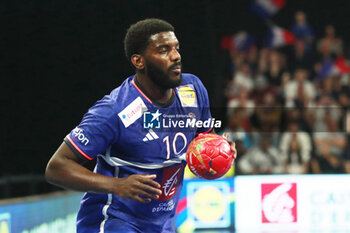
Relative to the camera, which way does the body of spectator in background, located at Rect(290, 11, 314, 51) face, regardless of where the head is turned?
toward the camera

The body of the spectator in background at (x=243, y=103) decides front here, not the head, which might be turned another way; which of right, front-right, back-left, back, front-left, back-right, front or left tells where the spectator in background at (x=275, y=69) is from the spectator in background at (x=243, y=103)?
back-left

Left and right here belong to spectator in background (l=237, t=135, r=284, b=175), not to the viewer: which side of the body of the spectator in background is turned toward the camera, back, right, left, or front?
front

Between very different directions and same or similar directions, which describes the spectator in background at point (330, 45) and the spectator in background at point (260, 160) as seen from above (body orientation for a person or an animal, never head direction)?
same or similar directions

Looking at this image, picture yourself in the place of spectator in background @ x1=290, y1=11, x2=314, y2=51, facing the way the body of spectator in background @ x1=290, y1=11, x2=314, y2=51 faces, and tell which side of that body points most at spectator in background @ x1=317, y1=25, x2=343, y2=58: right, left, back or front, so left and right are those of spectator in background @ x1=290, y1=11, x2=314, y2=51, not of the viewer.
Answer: left

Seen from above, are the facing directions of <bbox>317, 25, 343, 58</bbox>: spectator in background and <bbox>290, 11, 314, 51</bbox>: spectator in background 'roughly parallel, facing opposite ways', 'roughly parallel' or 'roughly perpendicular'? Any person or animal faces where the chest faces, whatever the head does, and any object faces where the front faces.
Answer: roughly parallel

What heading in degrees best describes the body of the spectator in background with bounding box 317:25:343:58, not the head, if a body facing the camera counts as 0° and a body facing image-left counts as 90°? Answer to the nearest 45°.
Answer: approximately 0°

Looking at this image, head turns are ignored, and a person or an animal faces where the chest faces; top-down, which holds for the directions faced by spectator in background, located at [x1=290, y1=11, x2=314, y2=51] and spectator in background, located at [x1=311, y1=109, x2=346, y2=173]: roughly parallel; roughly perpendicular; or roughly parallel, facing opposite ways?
roughly parallel

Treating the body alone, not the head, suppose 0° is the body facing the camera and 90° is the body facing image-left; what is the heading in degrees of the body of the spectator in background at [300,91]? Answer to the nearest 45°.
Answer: approximately 0°

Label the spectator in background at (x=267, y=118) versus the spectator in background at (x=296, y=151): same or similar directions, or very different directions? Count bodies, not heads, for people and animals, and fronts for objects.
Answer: same or similar directions

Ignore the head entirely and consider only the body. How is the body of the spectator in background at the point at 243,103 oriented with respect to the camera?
toward the camera
